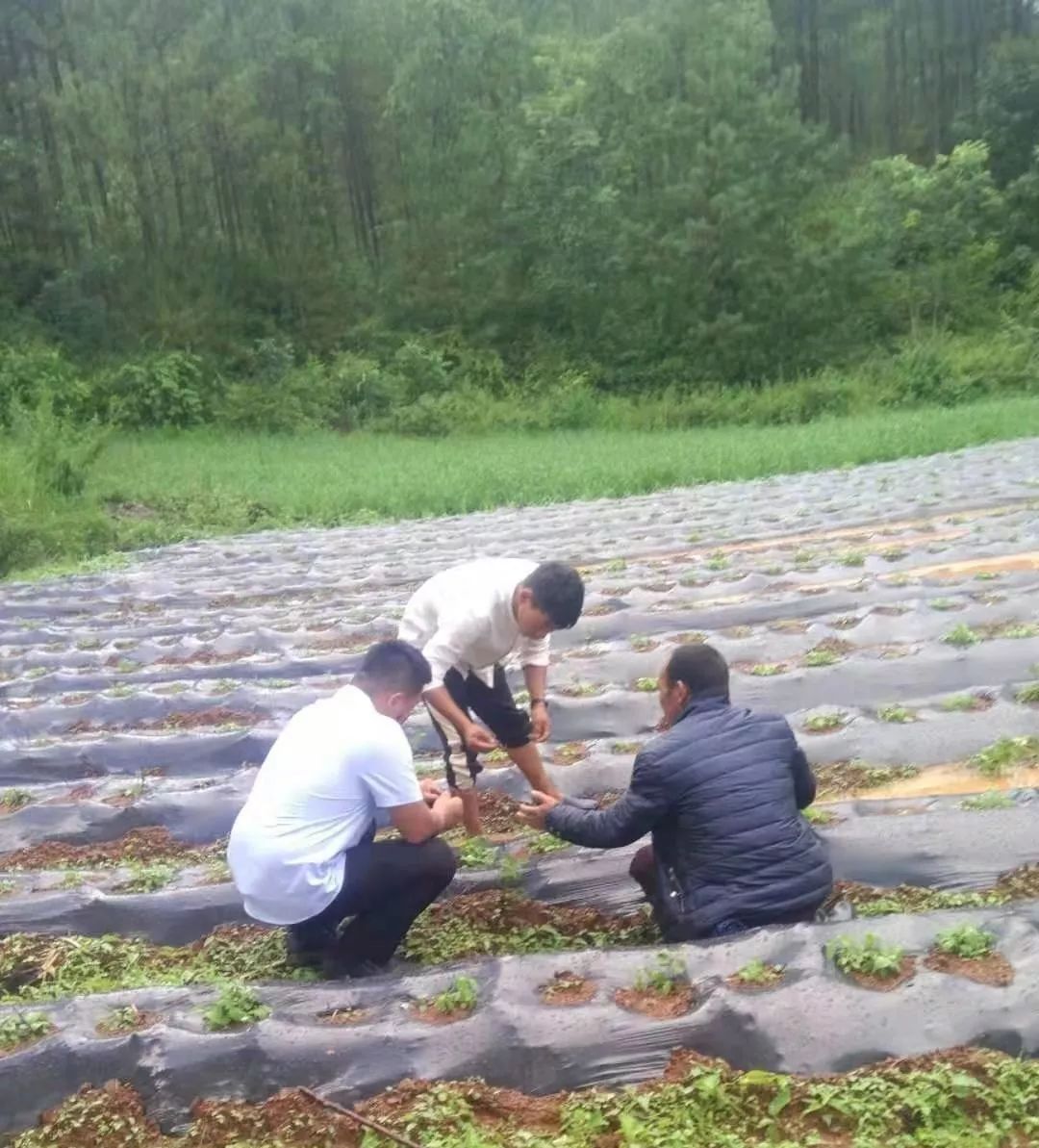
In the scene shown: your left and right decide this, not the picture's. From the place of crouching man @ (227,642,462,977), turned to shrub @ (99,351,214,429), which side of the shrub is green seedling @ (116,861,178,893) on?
left

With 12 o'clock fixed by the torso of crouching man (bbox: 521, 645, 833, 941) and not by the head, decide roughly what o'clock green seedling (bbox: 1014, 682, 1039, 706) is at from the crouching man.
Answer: The green seedling is roughly at 3 o'clock from the crouching man.

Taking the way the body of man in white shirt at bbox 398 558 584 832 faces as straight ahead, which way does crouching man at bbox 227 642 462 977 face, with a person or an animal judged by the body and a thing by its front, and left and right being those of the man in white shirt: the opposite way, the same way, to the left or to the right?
to the left

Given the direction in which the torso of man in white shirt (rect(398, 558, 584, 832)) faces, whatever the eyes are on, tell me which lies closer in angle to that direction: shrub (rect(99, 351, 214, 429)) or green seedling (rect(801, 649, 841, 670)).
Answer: the green seedling

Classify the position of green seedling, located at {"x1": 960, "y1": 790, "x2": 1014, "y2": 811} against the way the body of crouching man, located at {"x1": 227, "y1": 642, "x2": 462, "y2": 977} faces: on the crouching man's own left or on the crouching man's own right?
on the crouching man's own right

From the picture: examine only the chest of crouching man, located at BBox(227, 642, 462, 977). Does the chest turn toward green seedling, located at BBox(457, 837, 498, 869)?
yes

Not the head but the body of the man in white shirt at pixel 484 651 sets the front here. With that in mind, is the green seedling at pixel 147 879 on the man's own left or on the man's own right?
on the man's own right

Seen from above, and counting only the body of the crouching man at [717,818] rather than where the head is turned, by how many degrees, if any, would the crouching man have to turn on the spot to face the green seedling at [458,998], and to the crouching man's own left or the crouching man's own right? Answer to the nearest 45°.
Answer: approximately 90° to the crouching man's own left

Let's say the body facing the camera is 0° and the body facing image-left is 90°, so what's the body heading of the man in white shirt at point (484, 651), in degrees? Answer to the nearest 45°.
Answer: approximately 315°

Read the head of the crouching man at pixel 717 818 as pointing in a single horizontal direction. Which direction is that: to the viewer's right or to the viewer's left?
to the viewer's left

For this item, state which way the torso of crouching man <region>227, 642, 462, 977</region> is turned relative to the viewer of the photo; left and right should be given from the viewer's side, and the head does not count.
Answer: facing away from the viewer and to the right of the viewer

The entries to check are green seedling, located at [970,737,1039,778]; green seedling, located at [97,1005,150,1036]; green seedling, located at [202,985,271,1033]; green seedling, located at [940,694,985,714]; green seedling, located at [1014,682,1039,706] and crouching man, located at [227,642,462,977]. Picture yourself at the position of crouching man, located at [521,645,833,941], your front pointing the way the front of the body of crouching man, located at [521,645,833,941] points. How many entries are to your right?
3

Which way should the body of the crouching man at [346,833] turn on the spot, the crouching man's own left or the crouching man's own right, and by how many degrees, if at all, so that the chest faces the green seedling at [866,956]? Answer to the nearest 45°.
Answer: approximately 90° to the crouching man's own right
